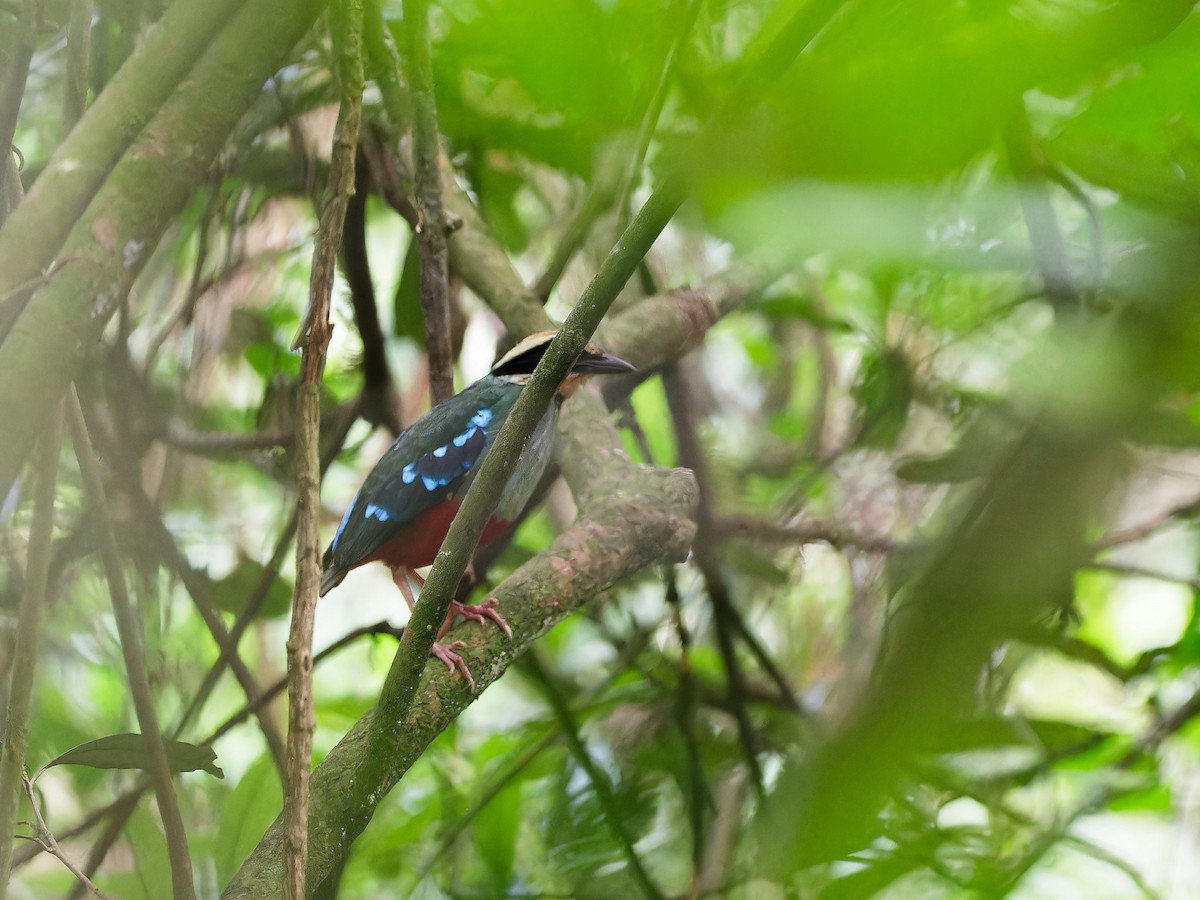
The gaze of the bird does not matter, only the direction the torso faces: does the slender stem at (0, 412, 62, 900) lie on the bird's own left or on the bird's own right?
on the bird's own right

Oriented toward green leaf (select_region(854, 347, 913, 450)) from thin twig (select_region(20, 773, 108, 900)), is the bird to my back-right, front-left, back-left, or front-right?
front-left

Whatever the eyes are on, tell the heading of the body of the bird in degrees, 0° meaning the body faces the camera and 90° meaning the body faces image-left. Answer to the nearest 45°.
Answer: approximately 270°

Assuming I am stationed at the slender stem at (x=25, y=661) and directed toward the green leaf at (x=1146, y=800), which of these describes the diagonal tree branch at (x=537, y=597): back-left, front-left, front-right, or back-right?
front-left

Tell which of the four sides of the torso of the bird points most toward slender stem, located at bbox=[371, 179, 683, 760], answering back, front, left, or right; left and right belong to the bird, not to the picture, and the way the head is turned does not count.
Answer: right

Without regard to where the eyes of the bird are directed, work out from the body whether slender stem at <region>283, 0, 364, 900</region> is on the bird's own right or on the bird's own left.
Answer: on the bird's own right
